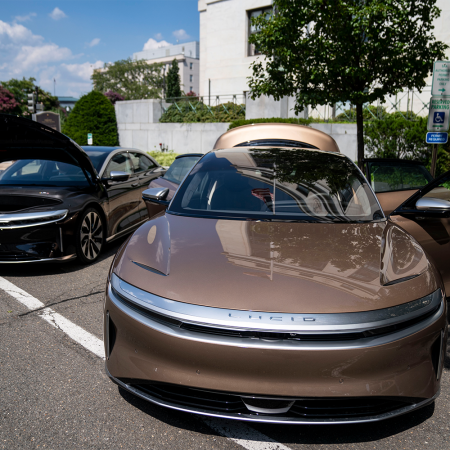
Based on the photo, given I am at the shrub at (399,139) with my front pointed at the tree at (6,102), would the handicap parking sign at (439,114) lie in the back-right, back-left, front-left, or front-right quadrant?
back-left

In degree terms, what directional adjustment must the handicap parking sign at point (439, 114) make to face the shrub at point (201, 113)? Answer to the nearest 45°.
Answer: approximately 135° to its right

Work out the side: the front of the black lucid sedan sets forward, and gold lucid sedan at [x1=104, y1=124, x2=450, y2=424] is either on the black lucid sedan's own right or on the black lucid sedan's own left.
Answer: on the black lucid sedan's own left

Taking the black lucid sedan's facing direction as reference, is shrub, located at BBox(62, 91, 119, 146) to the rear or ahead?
to the rear

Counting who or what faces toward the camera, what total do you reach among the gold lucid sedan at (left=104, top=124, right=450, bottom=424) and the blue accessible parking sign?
2

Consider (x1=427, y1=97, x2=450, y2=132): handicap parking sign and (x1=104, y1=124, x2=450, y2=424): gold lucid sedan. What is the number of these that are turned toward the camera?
2

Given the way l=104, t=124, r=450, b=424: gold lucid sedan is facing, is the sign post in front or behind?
behind
